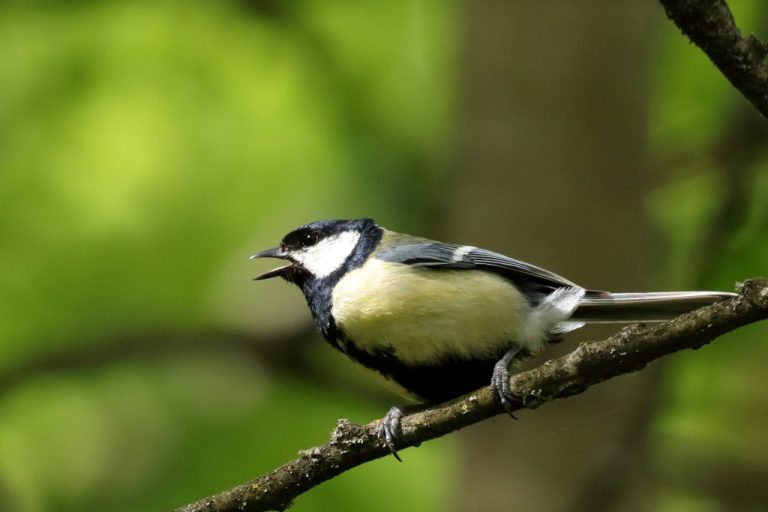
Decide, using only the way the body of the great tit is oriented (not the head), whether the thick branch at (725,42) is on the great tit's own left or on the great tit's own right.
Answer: on the great tit's own left

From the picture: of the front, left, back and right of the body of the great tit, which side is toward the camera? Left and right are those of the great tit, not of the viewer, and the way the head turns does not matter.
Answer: left
